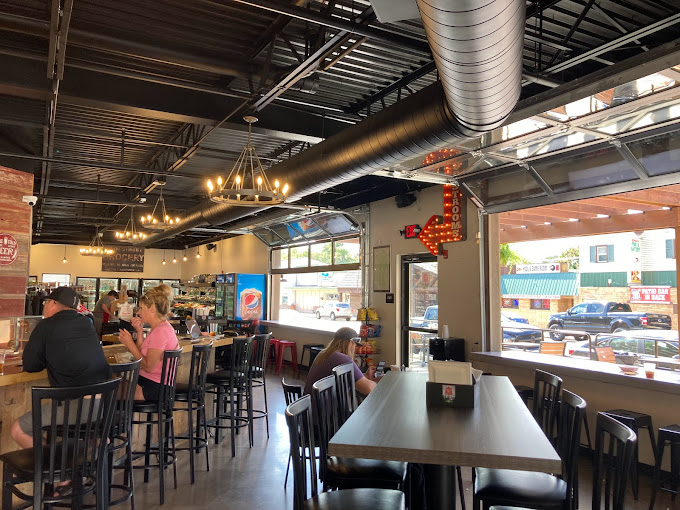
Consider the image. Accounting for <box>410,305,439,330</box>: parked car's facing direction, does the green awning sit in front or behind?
behind

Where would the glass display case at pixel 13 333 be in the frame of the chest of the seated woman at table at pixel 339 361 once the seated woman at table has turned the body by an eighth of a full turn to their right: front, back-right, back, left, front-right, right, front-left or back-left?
back-right

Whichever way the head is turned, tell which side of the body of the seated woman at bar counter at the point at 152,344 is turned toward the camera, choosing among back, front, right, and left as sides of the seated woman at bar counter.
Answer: left

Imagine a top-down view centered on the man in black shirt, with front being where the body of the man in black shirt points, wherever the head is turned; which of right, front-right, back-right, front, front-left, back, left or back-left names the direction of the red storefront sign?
back-right

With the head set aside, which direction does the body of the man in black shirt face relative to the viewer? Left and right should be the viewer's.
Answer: facing away from the viewer and to the left of the viewer

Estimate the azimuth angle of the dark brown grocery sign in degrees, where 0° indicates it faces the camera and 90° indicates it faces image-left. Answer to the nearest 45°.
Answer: approximately 0°

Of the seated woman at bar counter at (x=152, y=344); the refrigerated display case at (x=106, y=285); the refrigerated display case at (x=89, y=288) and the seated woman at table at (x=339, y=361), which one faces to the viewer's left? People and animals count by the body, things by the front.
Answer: the seated woman at bar counter at (x=152, y=344)

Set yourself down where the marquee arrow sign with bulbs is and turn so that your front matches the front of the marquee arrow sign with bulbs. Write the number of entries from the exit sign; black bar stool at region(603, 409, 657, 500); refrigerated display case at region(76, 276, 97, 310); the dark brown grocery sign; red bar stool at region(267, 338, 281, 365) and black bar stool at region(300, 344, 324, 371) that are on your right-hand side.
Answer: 5

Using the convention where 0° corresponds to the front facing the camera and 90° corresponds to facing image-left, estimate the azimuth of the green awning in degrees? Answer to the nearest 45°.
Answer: approximately 0°

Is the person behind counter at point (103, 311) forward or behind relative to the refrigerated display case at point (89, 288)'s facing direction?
forward

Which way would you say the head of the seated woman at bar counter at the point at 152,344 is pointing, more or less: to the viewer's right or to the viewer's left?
to the viewer's left
